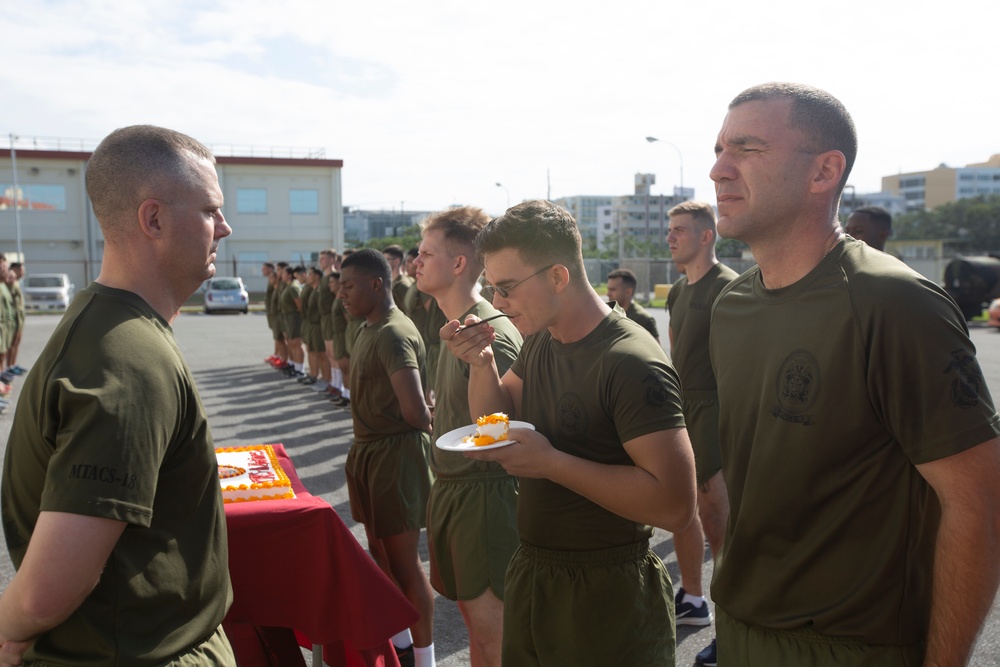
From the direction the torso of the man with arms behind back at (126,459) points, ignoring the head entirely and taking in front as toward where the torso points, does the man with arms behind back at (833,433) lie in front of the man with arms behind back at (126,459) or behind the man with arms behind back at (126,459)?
in front

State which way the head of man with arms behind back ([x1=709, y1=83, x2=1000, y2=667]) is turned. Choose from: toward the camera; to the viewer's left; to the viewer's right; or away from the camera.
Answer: to the viewer's left

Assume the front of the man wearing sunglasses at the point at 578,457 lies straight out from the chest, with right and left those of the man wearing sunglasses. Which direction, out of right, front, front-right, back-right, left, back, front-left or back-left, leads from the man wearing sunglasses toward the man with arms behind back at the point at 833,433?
left

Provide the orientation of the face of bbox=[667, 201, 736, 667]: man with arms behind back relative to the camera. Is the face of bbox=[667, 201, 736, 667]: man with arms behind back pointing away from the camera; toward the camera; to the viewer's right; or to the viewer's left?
to the viewer's left

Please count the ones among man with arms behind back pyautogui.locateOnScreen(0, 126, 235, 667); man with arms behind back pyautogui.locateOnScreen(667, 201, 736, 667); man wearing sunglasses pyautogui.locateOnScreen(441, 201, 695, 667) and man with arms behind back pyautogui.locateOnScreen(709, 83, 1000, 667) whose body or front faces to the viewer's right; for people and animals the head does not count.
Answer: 1

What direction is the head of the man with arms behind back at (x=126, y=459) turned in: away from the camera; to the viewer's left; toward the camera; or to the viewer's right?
to the viewer's right

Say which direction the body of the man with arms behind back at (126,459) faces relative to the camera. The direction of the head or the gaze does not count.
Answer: to the viewer's right

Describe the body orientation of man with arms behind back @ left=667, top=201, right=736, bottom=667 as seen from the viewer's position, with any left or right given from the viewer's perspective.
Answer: facing the viewer and to the left of the viewer

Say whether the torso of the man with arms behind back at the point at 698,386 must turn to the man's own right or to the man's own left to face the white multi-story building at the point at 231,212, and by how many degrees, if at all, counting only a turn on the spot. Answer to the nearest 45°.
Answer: approximately 90° to the man's own right

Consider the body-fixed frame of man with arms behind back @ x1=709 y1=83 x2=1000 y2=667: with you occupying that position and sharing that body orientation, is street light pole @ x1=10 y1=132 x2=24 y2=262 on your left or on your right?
on your right

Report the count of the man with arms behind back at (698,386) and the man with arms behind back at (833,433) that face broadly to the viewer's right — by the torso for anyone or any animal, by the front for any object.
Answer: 0

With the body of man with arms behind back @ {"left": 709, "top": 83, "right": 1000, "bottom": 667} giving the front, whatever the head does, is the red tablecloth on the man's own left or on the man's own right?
on the man's own right

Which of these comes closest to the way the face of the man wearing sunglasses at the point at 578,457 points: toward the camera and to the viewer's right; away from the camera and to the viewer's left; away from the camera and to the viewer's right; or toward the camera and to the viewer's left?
toward the camera and to the viewer's left
